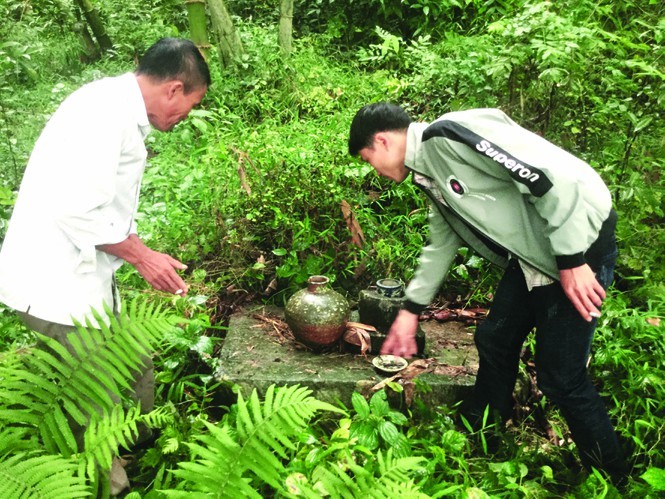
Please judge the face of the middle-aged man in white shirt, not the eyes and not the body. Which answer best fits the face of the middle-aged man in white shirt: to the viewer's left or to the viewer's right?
to the viewer's right

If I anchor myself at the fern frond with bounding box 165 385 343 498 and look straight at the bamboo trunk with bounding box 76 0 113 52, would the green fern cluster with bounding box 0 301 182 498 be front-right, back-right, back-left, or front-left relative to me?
front-left

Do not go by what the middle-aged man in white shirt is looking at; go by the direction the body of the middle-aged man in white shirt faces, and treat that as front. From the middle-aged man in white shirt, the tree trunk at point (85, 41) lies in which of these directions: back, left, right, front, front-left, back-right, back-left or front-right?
left

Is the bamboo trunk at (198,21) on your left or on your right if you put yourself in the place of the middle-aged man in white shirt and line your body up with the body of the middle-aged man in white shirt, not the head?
on your left

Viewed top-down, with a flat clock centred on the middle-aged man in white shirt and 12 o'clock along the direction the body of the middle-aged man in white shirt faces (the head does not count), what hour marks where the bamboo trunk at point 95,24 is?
The bamboo trunk is roughly at 9 o'clock from the middle-aged man in white shirt.

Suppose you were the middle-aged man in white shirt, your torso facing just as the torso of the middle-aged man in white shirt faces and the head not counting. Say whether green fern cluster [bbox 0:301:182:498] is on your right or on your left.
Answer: on your right

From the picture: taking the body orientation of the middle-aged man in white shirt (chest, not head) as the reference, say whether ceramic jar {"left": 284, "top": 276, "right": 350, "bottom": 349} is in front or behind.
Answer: in front

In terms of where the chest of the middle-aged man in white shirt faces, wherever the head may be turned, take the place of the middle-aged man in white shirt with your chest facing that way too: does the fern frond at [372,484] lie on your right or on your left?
on your right

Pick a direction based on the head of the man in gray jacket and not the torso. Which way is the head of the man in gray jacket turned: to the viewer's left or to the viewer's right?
to the viewer's left

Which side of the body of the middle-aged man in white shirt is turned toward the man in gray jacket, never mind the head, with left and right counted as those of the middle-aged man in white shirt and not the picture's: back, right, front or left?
front

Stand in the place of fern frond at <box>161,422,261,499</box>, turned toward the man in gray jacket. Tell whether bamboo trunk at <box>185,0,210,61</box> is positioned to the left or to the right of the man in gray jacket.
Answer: left

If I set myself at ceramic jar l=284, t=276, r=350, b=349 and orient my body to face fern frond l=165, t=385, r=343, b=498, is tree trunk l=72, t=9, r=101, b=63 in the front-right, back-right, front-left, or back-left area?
back-right

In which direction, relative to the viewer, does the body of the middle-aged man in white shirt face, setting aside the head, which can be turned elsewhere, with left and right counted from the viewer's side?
facing to the right of the viewer

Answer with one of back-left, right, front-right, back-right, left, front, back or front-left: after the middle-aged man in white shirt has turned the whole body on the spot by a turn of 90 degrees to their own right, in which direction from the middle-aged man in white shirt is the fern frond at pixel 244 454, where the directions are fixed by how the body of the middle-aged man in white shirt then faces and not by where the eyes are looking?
front
